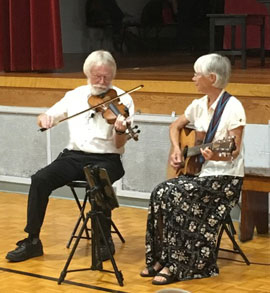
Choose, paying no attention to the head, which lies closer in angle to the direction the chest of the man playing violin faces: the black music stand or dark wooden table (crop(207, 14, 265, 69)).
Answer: the black music stand

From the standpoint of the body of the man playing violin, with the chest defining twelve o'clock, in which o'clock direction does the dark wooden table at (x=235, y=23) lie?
The dark wooden table is roughly at 7 o'clock from the man playing violin.

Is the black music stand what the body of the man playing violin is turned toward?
yes

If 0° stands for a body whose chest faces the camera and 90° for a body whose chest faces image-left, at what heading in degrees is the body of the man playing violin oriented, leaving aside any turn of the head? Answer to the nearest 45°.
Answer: approximately 0°

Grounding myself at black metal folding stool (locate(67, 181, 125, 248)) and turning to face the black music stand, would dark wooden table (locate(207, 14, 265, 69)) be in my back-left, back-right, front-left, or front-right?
back-left
